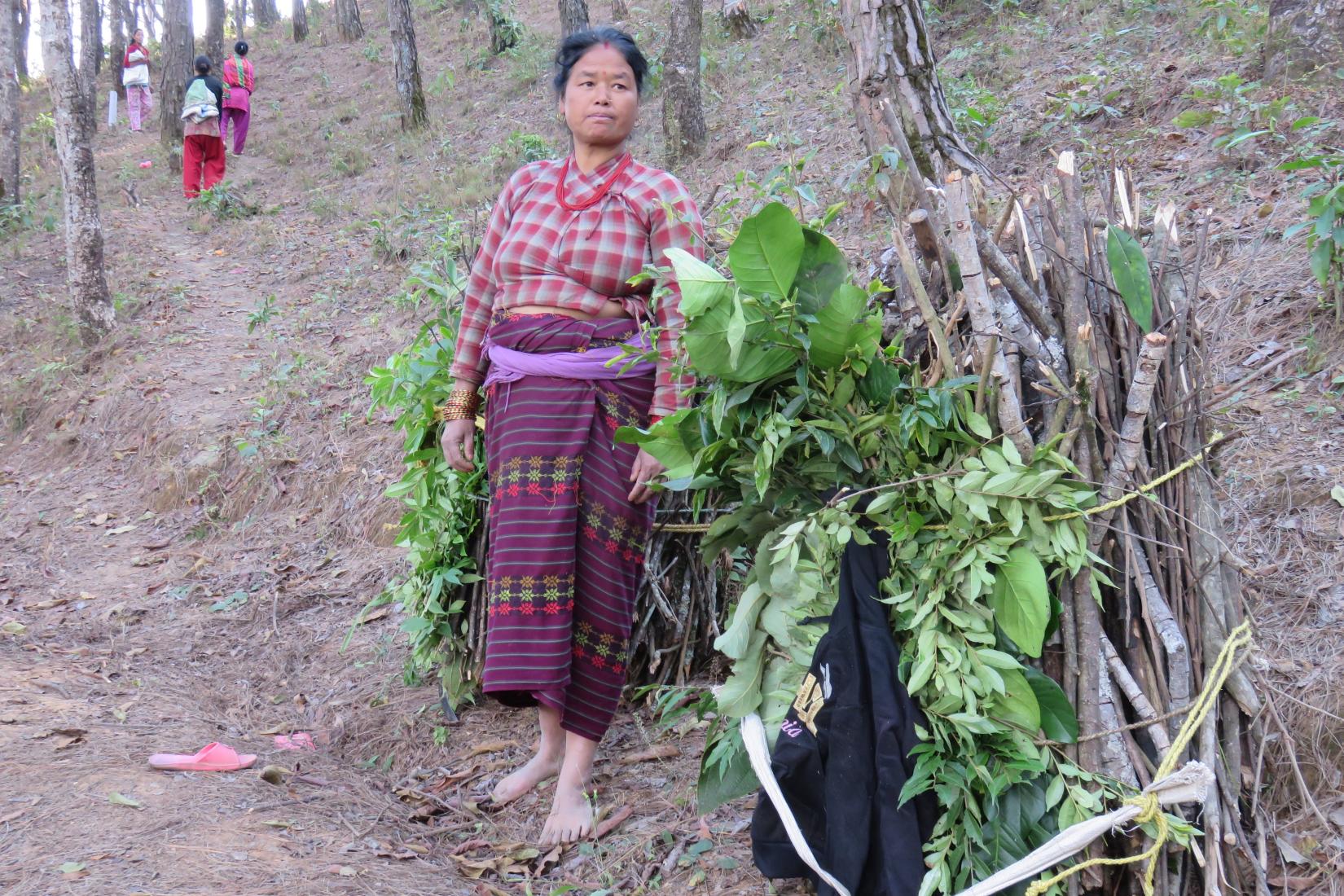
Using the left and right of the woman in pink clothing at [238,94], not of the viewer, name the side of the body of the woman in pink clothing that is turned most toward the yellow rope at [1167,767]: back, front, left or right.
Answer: back

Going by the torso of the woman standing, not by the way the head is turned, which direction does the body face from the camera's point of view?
toward the camera

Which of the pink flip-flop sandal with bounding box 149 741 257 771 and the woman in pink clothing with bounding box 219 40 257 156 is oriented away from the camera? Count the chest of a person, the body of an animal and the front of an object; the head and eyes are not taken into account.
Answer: the woman in pink clothing

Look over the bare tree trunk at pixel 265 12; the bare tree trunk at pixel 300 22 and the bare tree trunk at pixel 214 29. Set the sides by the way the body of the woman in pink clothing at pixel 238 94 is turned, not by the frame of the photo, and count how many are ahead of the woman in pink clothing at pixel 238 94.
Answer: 3

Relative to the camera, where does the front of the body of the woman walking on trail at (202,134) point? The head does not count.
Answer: away from the camera

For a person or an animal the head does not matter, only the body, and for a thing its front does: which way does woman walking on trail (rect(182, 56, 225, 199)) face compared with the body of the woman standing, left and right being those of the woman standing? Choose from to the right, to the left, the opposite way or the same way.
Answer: the opposite way

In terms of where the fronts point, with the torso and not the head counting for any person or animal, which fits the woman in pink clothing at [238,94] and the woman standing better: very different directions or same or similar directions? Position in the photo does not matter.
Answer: very different directions

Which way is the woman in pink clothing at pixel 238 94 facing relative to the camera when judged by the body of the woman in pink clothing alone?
away from the camera

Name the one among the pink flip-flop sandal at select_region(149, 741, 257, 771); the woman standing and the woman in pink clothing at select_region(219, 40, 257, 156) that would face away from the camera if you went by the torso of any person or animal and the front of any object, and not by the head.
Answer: the woman in pink clothing

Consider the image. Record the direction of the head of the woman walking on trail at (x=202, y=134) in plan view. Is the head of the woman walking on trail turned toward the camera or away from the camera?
away from the camera

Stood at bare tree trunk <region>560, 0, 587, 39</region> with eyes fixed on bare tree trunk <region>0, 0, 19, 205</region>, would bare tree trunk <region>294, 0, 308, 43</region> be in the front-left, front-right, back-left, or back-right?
front-right

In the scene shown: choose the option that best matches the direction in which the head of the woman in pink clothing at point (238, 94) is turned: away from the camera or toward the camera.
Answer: away from the camera

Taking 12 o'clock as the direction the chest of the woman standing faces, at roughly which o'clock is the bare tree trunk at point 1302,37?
The bare tree trunk is roughly at 8 o'clock from the woman standing.

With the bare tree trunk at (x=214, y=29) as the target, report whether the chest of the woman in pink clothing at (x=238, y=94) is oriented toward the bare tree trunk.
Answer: yes

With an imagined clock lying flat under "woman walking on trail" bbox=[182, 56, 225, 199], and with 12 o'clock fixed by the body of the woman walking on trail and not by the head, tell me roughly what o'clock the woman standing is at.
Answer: The woman standing is roughly at 6 o'clock from the woman walking on trail.

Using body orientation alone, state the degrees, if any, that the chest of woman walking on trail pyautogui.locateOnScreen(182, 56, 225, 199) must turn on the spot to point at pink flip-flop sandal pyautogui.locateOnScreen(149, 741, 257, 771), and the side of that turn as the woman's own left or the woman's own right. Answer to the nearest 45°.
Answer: approximately 180°
